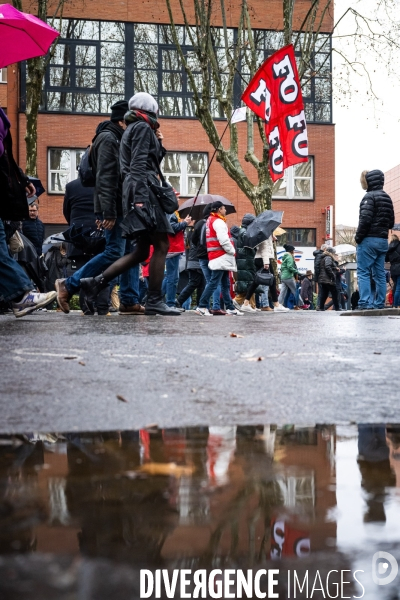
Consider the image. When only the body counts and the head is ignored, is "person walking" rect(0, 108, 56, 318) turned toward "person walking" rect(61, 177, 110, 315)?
no

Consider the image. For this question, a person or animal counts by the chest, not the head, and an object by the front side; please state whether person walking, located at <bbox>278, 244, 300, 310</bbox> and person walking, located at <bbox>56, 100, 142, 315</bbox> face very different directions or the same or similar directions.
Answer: same or similar directions

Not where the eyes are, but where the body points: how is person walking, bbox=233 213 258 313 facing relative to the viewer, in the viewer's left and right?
facing to the right of the viewer

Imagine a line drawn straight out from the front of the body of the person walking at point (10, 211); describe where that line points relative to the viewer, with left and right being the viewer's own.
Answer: facing to the right of the viewer

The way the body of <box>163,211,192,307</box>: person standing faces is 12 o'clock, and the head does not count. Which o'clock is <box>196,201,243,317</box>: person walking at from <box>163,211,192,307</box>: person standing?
<box>196,201,243,317</box>: person walking is roughly at 1 o'clock from <box>163,211,192,307</box>: person standing.

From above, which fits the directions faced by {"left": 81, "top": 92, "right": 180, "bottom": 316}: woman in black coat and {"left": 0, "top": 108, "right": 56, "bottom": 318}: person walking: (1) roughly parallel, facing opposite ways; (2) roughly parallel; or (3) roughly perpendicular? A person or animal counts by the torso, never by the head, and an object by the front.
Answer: roughly parallel

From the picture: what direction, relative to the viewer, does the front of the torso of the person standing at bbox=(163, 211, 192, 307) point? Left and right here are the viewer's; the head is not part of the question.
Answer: facing to the right of the viewer

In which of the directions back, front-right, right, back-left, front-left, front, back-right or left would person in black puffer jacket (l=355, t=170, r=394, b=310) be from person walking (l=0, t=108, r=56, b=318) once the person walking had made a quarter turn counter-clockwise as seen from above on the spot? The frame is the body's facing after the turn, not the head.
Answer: front-right

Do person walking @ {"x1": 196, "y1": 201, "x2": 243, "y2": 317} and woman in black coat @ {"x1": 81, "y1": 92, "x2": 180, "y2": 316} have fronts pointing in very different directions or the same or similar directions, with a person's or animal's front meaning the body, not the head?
same or similar directions

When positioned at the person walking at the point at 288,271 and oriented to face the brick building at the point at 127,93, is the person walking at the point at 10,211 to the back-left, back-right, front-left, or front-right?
back-left
